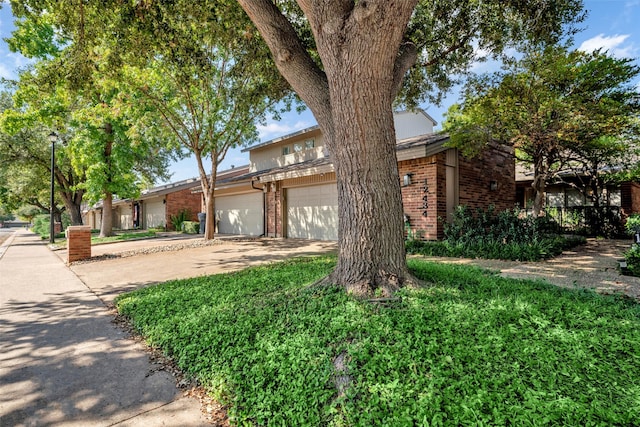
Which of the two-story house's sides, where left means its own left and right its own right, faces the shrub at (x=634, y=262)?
left

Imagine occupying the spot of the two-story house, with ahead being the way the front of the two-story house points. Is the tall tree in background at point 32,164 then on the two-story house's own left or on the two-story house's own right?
on the two-story house's own right

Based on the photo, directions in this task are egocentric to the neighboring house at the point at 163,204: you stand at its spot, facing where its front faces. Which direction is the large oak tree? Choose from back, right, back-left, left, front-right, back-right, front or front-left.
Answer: front-left

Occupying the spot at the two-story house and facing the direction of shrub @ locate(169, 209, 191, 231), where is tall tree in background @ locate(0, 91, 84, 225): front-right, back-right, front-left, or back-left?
front-left

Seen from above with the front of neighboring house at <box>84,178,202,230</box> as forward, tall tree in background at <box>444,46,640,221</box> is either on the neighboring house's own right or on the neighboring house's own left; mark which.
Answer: on the neighboring house's own left

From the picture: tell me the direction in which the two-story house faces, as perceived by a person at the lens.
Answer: facing the viewer and to the left of the viewer

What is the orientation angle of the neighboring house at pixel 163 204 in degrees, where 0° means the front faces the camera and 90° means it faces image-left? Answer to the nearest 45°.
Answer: approximately 45°

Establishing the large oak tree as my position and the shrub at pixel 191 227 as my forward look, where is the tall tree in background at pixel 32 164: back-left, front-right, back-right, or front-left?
front-left

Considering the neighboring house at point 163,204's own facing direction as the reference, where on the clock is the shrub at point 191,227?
The shrub is roughly at 10 o'clock from the neighboring house.

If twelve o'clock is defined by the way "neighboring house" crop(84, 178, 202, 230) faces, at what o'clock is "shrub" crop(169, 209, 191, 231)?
The shrub is roughly at 10 o'clock from the neighboring house.

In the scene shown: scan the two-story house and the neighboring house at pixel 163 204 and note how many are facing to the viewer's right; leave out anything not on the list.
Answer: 0

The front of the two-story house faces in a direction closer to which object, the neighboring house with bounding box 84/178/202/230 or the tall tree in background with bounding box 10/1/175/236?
the tall tree in background

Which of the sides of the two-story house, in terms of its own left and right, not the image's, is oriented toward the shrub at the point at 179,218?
right

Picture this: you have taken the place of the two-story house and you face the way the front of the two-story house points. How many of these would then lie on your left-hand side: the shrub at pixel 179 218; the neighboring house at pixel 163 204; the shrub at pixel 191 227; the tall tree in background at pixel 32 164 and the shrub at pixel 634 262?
1

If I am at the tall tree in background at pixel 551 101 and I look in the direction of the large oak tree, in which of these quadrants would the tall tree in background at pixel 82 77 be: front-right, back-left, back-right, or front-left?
front-right

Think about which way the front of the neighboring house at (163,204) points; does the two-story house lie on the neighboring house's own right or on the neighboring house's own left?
on the neighboring house's own left
